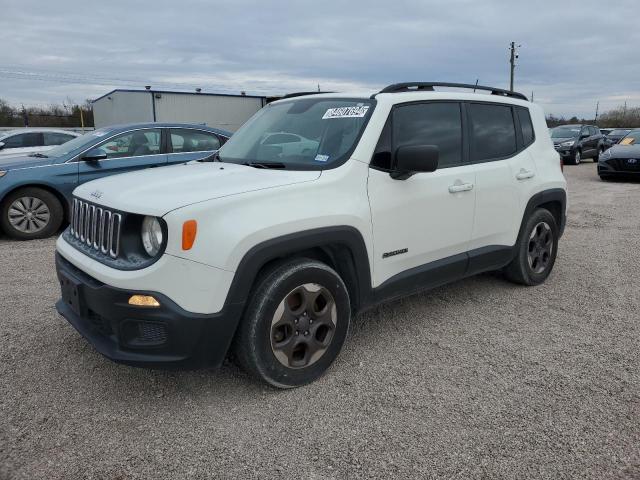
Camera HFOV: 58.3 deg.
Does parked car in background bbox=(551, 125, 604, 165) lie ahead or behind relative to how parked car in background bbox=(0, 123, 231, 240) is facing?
behind

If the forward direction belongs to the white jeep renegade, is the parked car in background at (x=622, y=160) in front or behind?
behind

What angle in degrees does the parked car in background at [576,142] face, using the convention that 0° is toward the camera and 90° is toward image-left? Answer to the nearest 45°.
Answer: approximately 45°

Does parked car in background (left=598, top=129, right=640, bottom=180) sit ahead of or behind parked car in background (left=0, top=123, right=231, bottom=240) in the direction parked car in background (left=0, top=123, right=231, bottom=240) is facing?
behind

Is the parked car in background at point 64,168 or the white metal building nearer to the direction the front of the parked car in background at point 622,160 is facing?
the parked car in background

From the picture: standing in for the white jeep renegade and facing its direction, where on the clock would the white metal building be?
The white metal building is roughly at 4 o'clock from the white jeep renegade.

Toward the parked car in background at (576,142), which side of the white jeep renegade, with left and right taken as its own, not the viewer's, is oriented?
back

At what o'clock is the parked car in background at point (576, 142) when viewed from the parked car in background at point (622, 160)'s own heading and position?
the parked car in background at point (576, 142) is roughly at 4 o'clock from the parked car in background at point (622, 160).

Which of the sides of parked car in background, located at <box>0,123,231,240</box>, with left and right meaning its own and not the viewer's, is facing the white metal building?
right

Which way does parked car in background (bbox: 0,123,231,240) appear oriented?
to the viewer's left
